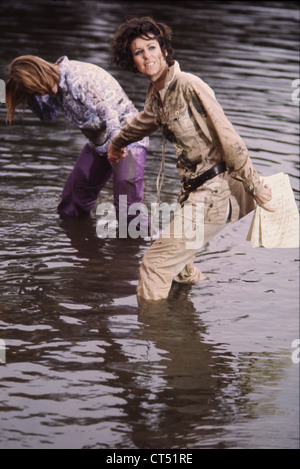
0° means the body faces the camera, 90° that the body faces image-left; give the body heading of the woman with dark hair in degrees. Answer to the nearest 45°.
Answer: approximately 45°

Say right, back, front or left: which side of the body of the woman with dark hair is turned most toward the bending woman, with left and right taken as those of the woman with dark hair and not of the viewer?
right

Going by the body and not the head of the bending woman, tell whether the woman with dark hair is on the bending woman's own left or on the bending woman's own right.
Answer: on the bending woman's own left

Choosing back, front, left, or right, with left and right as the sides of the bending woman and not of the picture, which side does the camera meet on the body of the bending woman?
left

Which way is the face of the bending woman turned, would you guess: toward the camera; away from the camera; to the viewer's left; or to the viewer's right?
to the viewer's left
